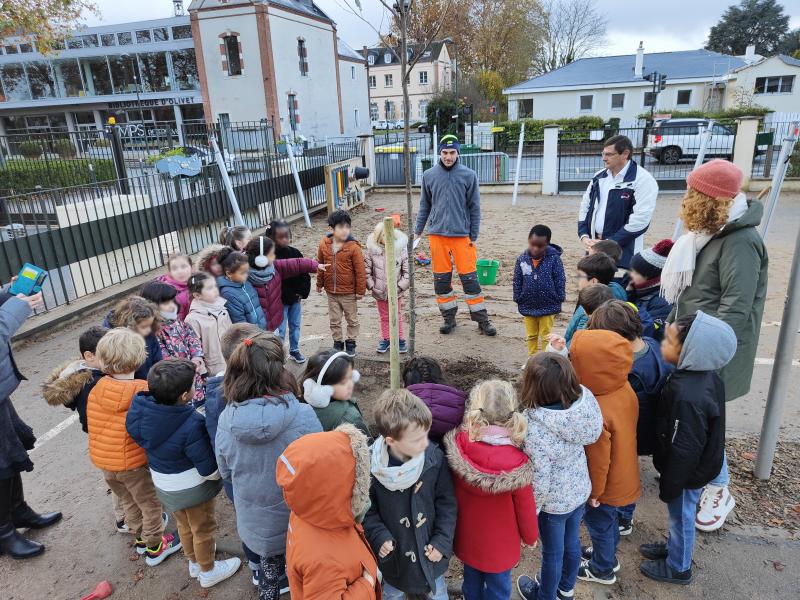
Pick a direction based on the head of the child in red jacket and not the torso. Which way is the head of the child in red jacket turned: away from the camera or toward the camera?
away from the camera

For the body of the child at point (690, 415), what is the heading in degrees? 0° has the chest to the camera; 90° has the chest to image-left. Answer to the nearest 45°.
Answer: approximately 90°

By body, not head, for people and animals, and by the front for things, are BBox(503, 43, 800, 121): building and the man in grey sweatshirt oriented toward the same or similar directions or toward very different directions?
same or similar directions

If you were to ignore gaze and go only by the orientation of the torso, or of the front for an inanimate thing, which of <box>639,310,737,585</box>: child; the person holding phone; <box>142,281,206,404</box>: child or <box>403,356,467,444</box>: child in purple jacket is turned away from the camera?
the child in purple jacket

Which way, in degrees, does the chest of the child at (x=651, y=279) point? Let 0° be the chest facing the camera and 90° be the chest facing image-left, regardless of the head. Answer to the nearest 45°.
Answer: approximately 90°

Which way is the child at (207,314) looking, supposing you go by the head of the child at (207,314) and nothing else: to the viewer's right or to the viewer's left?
to the viewer's right

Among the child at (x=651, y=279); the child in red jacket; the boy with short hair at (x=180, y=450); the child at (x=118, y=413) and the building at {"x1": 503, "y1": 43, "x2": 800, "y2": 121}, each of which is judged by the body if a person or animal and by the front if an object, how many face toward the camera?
1

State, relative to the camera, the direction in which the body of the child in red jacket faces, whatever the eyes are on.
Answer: away from the camera

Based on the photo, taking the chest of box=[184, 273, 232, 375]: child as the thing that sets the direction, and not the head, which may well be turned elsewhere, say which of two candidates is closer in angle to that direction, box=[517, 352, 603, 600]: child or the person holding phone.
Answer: the child

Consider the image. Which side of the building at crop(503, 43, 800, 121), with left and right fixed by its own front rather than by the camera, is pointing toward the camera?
front

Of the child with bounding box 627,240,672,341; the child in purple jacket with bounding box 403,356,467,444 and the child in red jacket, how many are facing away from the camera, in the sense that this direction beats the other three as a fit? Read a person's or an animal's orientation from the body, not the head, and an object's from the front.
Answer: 2

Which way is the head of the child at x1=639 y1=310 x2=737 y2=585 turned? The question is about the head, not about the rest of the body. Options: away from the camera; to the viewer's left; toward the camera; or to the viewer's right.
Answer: to the viewer's left

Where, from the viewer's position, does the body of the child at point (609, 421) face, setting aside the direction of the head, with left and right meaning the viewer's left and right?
facing away from the viewer and to the left of the viewer

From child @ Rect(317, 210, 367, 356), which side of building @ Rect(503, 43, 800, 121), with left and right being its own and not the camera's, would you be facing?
front

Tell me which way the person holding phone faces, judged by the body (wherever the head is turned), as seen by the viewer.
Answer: to the viewer's right

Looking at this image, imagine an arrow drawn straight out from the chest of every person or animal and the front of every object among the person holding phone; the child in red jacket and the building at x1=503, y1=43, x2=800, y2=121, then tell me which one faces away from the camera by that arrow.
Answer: the child in red jacket

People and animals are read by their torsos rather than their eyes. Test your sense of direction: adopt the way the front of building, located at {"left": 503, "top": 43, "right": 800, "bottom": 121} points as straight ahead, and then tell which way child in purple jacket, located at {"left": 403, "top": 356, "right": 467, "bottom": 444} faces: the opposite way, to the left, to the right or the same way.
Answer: the opposite way

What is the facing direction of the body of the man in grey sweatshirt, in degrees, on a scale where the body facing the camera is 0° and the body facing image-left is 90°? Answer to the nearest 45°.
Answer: approximately 0°

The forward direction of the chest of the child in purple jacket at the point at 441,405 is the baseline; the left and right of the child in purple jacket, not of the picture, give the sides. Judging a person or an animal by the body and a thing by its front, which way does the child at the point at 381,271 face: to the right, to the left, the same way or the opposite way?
the opposite way
